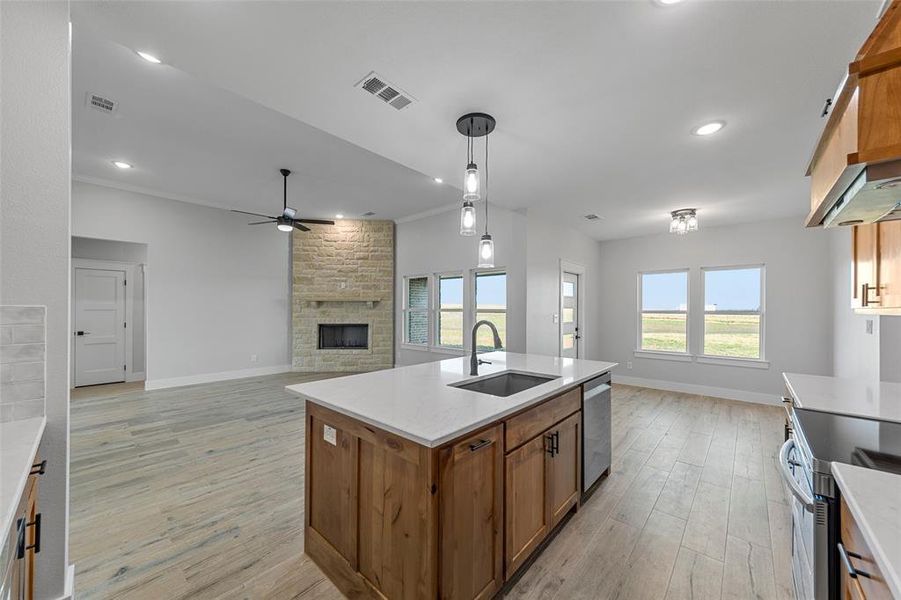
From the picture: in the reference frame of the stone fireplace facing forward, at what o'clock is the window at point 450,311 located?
The window is roughly at 10 o'clock from the stone fireplace.

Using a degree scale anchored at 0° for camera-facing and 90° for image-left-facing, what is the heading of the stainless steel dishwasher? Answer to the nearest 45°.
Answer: approximately 270°

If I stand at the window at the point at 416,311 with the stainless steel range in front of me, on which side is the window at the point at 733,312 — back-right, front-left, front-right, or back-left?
front-left

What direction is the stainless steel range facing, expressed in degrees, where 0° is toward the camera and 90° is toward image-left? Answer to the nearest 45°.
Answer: approximately 90°

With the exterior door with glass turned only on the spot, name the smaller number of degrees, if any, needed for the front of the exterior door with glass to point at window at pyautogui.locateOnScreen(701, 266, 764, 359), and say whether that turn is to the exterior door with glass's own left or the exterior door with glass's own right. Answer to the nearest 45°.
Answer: approximately 45° to the exterior door with glass's own left

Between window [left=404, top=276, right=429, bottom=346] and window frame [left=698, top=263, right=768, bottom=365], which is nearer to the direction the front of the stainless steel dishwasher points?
the window frame

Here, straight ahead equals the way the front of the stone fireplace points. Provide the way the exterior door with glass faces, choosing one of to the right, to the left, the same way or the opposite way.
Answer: the same way

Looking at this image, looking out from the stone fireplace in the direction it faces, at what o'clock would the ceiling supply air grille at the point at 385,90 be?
The ceiling supply air grille is roughly at 12 o'clock from the stone fireplace.

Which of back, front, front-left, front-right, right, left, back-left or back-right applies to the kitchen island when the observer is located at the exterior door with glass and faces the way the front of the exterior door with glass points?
front-right

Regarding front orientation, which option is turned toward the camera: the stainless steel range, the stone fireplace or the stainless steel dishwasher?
the stone fireplace

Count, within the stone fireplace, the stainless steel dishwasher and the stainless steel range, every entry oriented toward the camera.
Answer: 1

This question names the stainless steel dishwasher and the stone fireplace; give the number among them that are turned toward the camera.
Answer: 1

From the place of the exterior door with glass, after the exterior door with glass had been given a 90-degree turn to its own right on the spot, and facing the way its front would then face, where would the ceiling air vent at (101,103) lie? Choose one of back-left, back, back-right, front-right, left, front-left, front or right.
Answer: front

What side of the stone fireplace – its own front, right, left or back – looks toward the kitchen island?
front

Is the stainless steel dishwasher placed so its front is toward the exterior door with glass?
no

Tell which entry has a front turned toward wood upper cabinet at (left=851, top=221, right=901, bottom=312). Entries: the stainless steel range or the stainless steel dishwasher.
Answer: the stainless steel dishwasher

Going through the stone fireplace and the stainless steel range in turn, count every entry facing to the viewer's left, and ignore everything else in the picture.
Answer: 1

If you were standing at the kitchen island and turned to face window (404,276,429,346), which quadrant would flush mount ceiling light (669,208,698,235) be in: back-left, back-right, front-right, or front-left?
front-right

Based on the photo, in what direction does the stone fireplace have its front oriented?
toward the camera

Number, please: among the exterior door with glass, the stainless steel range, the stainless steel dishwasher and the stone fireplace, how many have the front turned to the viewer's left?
1
